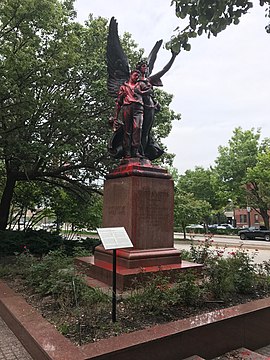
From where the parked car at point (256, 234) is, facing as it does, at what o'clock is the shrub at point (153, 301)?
The shrub is roughly at 9 o'clock from the parked car.

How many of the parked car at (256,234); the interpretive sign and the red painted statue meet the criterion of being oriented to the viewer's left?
1

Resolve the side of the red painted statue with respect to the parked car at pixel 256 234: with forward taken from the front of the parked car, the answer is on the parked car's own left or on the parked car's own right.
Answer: on the parked car's own left

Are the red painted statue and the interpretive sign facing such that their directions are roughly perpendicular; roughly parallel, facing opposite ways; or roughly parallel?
roughly parallel

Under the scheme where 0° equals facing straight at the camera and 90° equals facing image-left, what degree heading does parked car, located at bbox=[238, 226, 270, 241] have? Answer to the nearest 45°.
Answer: approximately 90°

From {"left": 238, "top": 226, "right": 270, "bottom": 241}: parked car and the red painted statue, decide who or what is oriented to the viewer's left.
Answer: the parked car

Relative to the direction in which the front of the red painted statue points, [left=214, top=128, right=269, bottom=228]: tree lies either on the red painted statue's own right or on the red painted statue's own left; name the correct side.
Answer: on the red painted statue's own left

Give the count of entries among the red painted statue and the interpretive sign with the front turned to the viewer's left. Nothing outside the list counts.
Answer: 0

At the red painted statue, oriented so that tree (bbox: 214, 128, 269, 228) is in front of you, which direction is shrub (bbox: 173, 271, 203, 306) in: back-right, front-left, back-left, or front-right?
back-right

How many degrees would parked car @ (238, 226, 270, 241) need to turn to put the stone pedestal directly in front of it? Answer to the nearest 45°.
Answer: approximately 90° to its left

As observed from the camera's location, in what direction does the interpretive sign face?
facing the viewer and to the right of the viewer
